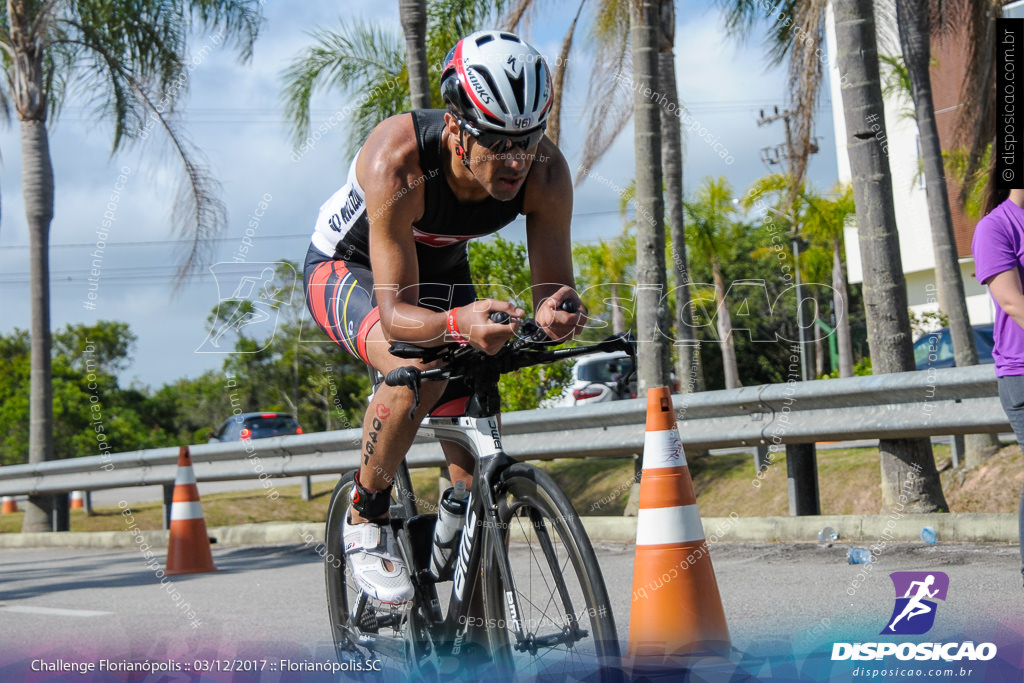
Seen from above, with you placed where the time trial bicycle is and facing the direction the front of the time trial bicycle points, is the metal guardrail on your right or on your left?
on your left

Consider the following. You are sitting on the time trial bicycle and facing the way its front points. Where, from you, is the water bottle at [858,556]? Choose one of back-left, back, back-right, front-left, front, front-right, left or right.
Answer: left

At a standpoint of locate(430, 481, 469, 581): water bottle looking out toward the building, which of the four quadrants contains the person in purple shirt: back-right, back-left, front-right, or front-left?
front-right

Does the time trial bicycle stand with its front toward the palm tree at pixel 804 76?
no

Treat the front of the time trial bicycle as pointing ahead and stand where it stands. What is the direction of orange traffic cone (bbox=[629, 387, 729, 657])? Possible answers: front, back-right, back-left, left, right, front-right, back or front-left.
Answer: left

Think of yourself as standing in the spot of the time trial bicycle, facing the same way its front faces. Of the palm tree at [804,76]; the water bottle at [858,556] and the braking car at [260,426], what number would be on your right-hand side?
0

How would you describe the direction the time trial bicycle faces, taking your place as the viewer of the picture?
facing the viewer and to the right of the viewer

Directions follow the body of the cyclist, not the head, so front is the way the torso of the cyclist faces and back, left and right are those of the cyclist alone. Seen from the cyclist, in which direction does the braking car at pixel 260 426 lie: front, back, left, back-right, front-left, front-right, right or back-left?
back-left

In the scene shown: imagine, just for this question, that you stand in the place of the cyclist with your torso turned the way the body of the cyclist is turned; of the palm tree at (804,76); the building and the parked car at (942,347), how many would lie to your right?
0

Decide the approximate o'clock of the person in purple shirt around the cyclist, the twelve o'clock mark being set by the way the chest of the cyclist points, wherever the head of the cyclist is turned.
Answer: The person in purple shirt is roughly at 10 o'clock from the cyclist.

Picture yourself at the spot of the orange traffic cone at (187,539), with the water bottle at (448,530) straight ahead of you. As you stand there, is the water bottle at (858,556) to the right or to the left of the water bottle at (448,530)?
left
